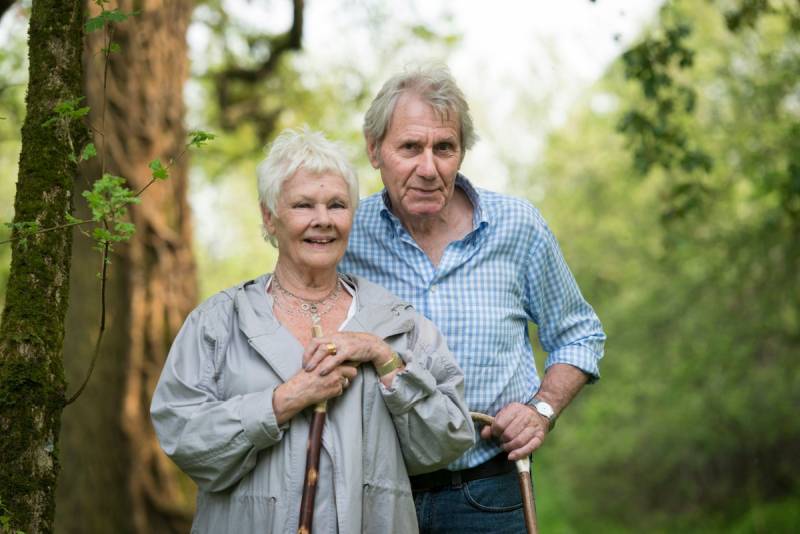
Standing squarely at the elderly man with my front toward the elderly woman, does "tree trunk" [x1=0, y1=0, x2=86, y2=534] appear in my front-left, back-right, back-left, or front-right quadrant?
front-right

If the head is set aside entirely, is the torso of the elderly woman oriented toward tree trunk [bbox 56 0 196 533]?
no

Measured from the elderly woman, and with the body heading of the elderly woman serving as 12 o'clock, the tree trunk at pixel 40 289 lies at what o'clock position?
The tree trunk is roughly at 3 o'clock from the elderly woman.

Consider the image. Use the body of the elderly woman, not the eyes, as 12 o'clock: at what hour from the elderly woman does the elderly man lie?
The elderly man is roughly at 8 o'clock from the elderly woman.

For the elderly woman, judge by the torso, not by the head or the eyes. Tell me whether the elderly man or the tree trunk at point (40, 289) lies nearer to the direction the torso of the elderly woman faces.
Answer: the tree trunk

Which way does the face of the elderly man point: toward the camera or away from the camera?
toward the camera

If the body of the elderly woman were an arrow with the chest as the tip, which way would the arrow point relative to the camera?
toward the camera
